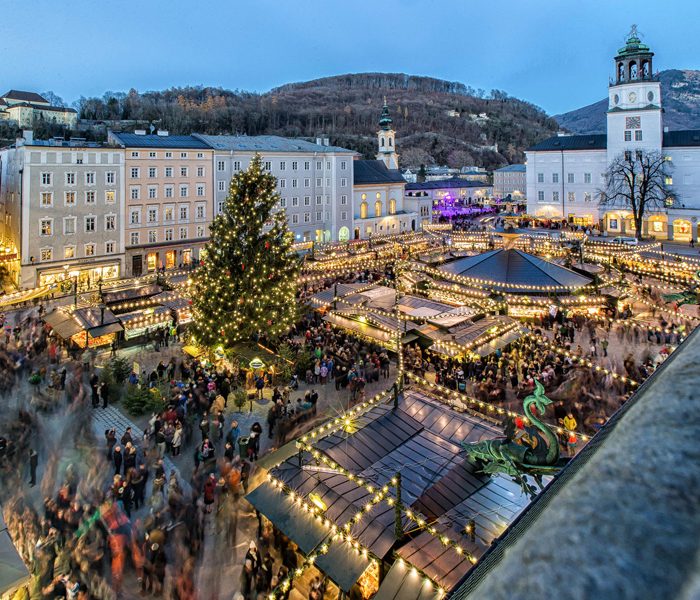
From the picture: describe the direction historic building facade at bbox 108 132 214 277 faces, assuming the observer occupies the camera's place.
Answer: facing the viewer and to the right of the viewer

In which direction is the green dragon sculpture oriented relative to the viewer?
to the viewer's left

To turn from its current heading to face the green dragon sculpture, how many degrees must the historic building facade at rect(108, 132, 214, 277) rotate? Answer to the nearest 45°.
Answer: approximately 45° to its right

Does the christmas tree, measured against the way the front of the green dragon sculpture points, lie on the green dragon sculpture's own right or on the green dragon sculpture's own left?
on the green dragon sculpture's own right

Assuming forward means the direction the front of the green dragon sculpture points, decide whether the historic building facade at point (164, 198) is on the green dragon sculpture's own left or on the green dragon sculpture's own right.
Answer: on the green dragon sculpture's own right

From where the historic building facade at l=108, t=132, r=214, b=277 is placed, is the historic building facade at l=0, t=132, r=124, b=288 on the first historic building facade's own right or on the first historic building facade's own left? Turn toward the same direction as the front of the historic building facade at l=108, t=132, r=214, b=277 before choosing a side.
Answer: on the first historic building facade's own right

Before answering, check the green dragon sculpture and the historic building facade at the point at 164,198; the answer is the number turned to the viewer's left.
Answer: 1

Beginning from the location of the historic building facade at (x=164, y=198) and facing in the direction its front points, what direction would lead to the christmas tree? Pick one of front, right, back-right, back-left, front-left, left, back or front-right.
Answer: front-right
